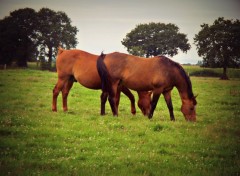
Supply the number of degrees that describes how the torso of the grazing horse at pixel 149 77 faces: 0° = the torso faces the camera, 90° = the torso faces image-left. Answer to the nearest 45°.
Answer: approximately 270°

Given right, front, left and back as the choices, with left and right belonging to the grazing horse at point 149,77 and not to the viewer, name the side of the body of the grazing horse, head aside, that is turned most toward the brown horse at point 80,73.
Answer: back

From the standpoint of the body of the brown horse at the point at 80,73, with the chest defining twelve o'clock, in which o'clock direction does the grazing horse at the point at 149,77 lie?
The grazing horse is roughly at 1 o'clock from the brown horse.

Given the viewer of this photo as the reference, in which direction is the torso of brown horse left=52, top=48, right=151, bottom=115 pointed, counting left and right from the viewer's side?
facing to the right of the viewer

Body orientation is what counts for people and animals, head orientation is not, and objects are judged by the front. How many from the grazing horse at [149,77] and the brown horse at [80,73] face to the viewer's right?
2

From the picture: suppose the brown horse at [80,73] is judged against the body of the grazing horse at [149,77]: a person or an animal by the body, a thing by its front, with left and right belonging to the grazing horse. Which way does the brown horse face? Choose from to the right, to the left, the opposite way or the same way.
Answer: the same way
